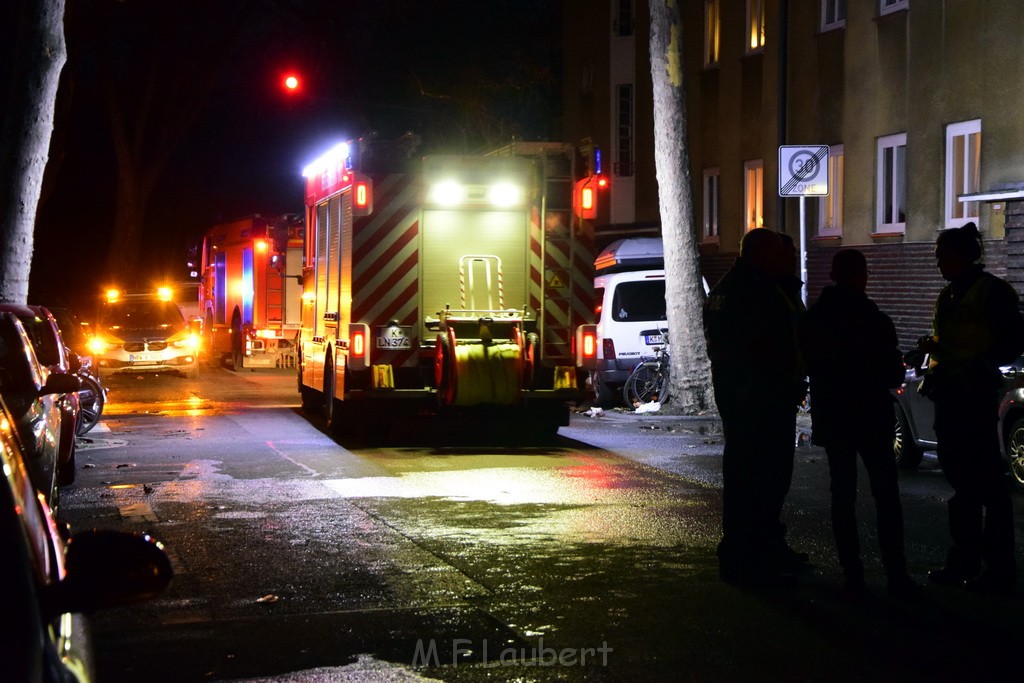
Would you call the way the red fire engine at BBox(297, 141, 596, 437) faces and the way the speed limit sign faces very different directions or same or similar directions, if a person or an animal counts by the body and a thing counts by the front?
very different directions

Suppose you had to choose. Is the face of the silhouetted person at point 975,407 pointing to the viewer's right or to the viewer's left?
to the viewer's left

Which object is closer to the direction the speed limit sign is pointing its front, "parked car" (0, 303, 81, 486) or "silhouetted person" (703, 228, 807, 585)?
the silhouetted person

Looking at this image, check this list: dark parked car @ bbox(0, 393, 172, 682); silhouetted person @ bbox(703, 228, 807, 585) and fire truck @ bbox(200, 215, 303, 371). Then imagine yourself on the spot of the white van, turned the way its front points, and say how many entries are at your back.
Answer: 2

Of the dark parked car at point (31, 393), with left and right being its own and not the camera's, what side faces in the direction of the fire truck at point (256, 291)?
back

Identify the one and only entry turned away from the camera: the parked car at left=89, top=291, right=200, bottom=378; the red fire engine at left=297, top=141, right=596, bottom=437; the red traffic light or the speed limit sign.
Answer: the red fire engine

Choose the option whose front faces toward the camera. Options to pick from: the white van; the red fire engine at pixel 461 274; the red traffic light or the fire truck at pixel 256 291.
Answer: the red traffic light

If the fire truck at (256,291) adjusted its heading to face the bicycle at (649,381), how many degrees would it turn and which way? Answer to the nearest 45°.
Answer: approximately 180°

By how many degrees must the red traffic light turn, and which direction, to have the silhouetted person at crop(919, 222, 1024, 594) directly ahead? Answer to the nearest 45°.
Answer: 0° — it already faces them

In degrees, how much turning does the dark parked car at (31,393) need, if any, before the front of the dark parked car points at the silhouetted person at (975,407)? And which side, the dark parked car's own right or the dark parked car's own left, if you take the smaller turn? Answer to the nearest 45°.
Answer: approximately 45° to the dark parked car's own left

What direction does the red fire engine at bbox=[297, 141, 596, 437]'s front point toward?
away from the camera
